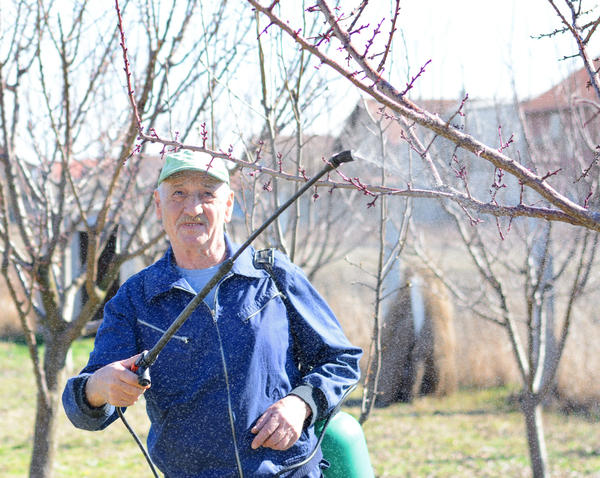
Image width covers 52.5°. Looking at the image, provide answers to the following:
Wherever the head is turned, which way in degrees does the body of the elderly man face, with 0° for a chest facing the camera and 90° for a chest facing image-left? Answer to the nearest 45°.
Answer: approximately 0°

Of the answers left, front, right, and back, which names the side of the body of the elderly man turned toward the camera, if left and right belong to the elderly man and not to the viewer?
front
